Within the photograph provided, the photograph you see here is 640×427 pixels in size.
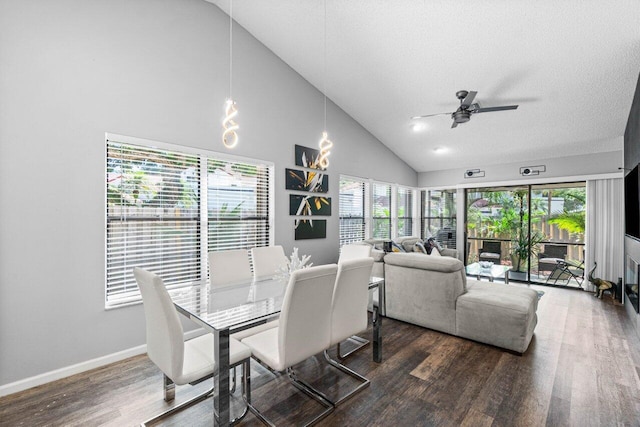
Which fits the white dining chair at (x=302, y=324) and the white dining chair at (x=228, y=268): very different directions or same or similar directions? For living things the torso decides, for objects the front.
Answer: very different directions

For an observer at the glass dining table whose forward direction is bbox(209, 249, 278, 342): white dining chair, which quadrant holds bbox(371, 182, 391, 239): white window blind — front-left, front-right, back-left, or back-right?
front-right

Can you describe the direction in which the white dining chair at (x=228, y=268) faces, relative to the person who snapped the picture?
facing the viewer and to the right of the viewer

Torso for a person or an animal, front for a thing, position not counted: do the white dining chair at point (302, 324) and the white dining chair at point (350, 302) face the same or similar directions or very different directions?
same or similar directions

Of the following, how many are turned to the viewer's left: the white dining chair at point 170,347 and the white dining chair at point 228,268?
0

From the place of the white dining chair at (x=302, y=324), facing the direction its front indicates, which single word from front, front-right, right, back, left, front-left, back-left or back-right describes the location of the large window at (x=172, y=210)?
front

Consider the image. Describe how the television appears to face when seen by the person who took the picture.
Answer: facing to the left of the viewer

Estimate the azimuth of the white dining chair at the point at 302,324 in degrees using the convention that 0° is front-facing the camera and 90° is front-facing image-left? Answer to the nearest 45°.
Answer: approximately 135°

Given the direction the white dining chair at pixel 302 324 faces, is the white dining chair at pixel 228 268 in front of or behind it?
in front

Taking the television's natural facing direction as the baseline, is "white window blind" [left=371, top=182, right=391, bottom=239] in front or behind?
in front

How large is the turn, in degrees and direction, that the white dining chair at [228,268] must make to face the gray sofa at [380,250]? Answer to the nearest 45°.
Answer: approximately 90° to its left

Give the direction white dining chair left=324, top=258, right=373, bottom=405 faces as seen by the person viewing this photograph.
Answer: facing away from the viewer and to the left of the viewer

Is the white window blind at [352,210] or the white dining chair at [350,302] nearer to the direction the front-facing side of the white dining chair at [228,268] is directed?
the white dining chair

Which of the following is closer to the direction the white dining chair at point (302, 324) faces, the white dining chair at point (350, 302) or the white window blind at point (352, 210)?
the white window blind
